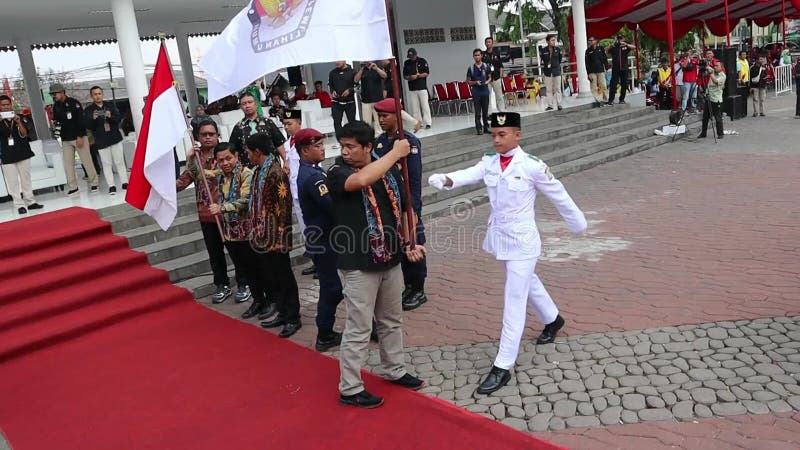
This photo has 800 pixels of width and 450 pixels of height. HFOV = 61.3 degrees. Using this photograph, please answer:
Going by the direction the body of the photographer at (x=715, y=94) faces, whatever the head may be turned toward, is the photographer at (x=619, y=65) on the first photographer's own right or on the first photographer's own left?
on the first photographer's own right

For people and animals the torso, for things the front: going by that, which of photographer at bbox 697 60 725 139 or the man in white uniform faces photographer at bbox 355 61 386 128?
photographer at bbox 697 60 725 139

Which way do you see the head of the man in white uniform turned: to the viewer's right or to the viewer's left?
to the viewer's left

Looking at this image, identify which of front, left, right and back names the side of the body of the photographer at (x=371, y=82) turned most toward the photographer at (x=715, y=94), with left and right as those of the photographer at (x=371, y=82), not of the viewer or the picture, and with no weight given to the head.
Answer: left

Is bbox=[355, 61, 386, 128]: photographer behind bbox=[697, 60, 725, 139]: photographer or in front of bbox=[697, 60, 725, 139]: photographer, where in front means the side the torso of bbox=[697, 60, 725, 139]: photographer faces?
in front

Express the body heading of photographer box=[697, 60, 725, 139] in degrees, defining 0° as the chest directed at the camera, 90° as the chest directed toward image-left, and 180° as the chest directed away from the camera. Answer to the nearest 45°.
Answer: approximately 45°

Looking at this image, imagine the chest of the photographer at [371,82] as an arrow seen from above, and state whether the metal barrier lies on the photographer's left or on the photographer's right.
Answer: on the photographer's left

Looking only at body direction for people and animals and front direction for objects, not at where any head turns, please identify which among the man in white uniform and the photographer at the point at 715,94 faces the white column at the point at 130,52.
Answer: the photographer

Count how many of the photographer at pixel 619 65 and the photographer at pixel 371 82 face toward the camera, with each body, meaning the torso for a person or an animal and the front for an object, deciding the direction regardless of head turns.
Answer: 2

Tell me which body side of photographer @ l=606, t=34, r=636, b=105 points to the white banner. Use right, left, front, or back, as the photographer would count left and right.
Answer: front

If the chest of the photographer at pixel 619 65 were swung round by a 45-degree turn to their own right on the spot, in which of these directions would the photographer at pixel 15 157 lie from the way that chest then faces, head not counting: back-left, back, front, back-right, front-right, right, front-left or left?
front

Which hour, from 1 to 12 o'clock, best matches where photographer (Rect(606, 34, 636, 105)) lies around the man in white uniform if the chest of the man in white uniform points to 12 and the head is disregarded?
The photographer is roughly at 5 o'clock from the man in white uniform.

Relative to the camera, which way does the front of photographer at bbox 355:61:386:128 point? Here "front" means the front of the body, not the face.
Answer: toward the camera
